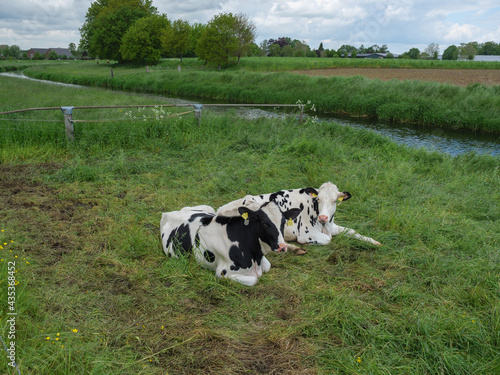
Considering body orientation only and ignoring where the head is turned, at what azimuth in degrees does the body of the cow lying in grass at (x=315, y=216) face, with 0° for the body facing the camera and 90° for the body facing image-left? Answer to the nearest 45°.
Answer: approximately 315°

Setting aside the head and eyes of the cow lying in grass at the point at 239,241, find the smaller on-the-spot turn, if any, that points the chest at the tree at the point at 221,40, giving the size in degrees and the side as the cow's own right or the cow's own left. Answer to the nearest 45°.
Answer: approximately 135° to the cow's own left

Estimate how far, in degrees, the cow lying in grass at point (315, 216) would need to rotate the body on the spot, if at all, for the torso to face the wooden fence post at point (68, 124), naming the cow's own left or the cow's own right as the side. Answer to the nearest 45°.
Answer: approximately 180°

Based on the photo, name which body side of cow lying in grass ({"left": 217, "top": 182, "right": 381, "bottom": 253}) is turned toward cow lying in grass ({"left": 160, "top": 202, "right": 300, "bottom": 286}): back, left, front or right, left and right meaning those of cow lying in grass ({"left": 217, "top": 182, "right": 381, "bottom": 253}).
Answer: right

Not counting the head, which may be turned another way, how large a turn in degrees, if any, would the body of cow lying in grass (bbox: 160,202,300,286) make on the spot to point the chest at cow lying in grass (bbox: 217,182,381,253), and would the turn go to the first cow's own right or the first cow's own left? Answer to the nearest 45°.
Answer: approximately 90° to the first cow's own left
